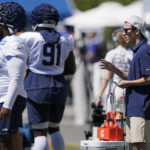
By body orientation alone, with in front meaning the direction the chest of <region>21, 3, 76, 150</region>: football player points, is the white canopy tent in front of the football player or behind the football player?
in front

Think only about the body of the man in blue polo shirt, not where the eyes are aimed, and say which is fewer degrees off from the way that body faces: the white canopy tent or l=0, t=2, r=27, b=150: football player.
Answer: the football player

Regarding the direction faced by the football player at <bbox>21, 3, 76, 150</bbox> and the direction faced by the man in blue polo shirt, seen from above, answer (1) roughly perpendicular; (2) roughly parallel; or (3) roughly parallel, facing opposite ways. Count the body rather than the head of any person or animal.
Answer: roughly perpendicular

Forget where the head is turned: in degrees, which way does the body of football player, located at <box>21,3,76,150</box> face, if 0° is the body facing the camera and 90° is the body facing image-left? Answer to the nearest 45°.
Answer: approximately 180°

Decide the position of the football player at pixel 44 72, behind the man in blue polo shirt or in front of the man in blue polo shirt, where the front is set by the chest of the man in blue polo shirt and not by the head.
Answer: in front

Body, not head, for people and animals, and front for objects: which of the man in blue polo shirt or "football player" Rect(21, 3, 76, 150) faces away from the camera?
the football player

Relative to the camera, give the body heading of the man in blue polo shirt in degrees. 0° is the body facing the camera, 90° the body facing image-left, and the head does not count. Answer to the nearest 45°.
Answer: approximately 90°

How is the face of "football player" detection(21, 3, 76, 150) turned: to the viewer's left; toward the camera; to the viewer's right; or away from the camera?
away from the camera
